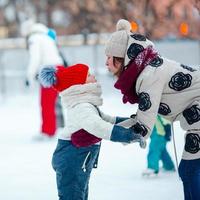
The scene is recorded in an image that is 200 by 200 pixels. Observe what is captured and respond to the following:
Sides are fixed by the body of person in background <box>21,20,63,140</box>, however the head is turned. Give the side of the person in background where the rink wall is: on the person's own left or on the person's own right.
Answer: on the person's own right

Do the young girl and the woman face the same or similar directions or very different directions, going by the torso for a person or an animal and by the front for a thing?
very different directions

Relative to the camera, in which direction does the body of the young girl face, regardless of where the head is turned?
to the viewer's right

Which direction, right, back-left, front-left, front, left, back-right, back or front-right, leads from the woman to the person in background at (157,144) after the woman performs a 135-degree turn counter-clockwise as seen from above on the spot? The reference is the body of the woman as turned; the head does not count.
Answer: back-left

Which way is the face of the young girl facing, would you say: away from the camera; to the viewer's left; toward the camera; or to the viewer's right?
to the viewer's right

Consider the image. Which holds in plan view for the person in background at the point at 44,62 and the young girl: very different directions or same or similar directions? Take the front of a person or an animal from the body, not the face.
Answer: very different directions

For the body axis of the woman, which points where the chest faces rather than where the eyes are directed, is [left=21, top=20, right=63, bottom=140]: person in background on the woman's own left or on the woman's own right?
on the woman's own right

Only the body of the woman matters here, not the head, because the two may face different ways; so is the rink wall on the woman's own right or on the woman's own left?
on the woman's own right

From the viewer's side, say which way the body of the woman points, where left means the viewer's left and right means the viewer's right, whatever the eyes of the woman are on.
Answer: facing to the left of the viewer

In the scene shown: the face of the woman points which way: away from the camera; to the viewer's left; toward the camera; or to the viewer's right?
to the viewer's left
